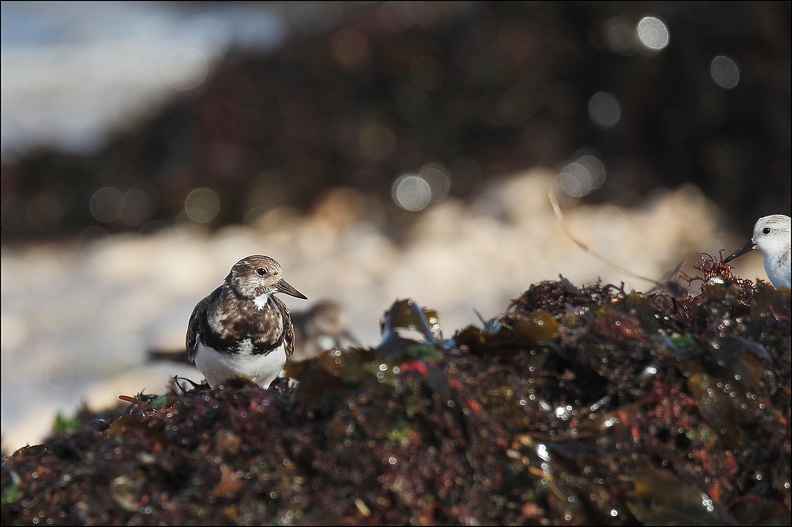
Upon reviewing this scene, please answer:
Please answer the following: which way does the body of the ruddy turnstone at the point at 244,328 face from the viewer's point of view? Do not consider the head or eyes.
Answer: toward the camera

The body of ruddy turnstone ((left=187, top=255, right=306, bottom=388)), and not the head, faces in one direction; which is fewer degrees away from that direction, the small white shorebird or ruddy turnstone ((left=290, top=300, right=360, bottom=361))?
the small white shorebird

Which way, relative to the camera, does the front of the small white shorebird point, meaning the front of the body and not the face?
to the viewer's left

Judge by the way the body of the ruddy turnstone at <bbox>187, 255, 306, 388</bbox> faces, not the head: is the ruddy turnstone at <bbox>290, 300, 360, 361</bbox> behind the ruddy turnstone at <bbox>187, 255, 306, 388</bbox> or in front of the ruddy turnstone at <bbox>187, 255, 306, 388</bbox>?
behind

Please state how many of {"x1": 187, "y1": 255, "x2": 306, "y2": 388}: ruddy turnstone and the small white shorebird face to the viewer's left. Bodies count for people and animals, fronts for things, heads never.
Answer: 1

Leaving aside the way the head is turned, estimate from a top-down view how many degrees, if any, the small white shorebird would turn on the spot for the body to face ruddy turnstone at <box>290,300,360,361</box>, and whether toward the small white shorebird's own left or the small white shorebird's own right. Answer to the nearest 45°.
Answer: approximately 45° to the small white shorebird's own right

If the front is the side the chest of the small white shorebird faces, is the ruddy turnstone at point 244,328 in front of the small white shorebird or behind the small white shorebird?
in front

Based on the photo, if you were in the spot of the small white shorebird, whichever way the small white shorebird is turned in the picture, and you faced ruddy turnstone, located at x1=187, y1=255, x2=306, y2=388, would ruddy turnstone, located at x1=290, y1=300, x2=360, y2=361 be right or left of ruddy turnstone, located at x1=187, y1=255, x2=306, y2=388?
right
